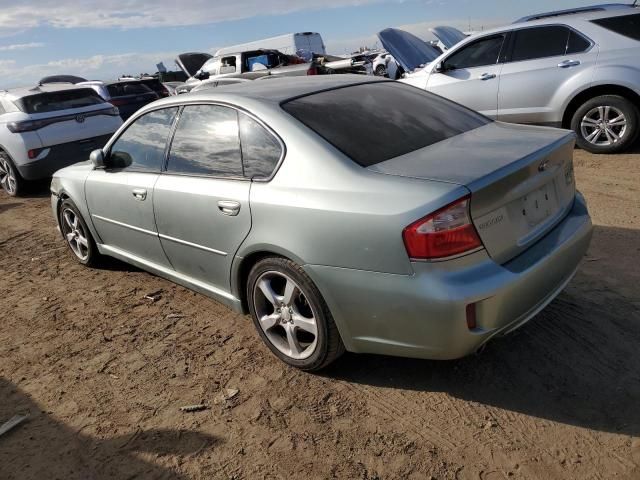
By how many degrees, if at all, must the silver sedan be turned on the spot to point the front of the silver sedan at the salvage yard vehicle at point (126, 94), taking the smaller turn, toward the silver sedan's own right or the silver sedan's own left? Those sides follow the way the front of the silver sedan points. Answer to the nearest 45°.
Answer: approximately 45° to the silver sedan's own right

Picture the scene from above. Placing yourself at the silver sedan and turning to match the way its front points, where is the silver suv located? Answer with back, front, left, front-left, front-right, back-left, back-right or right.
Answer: right

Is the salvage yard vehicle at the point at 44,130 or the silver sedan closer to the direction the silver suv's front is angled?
the salvage yard vehicle

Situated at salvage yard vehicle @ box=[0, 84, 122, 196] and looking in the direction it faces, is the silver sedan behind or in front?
behind

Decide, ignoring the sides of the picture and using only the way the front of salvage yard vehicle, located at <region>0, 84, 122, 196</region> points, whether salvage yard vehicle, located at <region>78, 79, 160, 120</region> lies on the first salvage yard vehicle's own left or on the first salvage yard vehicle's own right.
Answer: on the first salvage yard vehicle's own right

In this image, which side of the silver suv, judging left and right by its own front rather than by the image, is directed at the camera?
left

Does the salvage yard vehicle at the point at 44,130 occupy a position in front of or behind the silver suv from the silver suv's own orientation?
in front

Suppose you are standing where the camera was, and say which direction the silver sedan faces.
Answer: facing away from the viewer and to the left of the viewer

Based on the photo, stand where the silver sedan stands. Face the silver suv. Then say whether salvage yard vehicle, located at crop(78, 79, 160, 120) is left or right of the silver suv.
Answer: left

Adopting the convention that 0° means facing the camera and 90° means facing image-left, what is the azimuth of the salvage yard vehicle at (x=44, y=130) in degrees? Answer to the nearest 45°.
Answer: approximately 135°

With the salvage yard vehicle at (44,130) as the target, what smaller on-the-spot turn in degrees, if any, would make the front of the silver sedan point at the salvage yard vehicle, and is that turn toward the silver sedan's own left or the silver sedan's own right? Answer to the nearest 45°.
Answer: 0° — it already faces it
